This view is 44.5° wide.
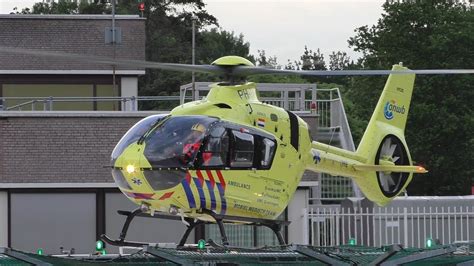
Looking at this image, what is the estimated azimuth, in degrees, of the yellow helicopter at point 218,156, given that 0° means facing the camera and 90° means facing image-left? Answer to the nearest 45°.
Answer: approximately 45°

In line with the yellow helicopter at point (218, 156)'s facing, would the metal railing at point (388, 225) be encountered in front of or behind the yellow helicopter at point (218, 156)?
behind

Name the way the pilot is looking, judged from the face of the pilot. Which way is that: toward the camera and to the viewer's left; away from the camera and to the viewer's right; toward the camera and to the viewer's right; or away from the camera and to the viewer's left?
toward the camera and to the viewer's left
